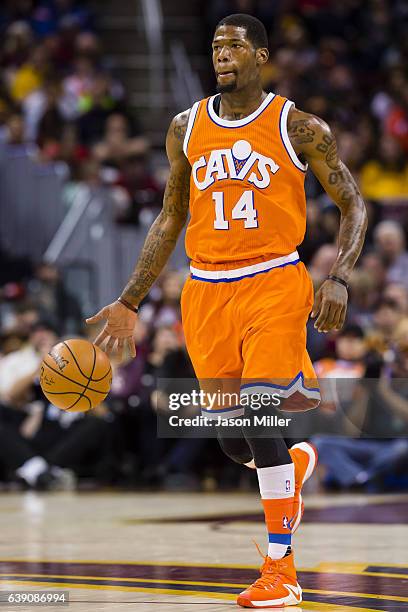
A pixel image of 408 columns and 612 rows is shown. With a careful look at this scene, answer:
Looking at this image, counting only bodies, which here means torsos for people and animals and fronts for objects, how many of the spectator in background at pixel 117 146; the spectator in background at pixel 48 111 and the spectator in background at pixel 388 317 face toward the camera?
3

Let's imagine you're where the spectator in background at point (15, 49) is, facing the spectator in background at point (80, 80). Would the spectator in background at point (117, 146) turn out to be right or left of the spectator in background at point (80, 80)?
right

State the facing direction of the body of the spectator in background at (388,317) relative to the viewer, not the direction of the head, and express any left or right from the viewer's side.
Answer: facing the viewer

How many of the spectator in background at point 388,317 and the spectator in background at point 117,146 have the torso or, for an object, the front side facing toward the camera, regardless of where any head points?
2

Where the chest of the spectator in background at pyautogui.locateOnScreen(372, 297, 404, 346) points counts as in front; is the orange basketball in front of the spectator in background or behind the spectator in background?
in front

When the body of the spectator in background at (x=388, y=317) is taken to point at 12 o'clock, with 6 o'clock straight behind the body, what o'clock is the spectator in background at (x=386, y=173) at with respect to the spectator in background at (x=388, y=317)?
the spectator in background at (x=386, y=173) is roughly at 6 o'clock from the spectator in background at (x=388, y=317).

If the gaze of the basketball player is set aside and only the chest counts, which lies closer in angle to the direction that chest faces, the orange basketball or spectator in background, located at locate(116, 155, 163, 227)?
the orange basketball

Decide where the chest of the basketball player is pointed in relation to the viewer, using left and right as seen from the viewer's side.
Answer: facing the viewer and to the left of the viewer

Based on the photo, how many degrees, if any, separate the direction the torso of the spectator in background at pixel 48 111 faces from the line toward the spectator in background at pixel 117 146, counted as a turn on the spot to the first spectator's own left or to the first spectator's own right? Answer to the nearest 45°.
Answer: approximately 45° to the first spectator's own left

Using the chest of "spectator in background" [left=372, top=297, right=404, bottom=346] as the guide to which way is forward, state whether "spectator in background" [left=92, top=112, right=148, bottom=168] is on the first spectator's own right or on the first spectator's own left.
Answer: on the first spectator's own right

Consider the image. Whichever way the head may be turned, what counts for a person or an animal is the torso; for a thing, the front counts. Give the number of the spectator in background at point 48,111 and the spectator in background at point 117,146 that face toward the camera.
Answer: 2

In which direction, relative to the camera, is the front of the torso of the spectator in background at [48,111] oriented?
toward the camera

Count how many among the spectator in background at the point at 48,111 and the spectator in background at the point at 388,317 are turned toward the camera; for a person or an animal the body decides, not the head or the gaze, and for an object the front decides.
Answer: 2
